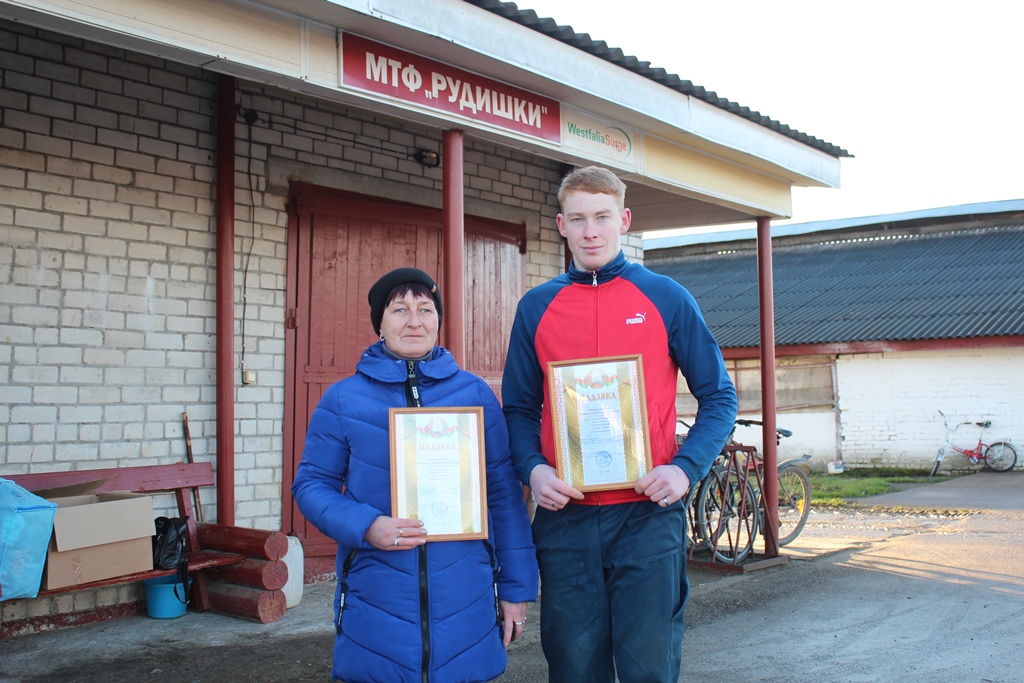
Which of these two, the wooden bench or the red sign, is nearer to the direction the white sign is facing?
the red sign

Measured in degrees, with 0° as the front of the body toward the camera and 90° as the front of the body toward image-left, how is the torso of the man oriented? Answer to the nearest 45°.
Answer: approximately 0°

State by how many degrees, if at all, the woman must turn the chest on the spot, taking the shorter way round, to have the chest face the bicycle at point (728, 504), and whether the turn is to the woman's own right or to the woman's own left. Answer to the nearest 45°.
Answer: approximately 135° to the woman's own left

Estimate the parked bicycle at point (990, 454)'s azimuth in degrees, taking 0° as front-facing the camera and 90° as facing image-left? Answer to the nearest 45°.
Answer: approximately 90°

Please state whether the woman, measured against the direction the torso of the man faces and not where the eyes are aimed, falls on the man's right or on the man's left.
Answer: on the man's right

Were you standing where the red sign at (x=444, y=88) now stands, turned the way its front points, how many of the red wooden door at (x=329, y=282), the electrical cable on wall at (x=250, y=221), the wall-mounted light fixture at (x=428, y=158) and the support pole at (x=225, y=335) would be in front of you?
0

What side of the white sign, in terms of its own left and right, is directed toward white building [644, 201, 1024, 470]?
left

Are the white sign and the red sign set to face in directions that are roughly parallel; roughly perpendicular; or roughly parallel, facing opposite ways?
roughly parallel

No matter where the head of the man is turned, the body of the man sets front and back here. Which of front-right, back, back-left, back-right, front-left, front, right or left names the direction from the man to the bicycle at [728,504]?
back

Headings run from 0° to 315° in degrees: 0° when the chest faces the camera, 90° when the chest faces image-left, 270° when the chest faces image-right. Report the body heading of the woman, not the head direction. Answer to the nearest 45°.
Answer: approximately 0°
